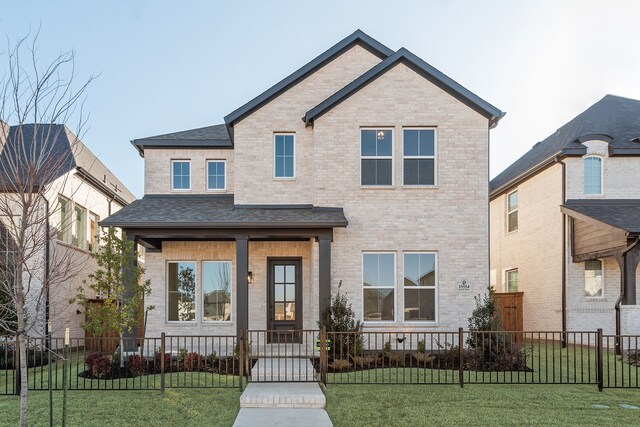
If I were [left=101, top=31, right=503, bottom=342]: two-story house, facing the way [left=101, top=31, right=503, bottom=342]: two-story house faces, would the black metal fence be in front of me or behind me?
in front

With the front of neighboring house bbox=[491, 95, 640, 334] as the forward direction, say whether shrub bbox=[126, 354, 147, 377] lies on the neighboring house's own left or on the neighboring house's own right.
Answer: on the neighboring house's own right

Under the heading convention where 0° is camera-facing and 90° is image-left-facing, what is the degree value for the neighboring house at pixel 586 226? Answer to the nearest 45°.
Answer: approximately 315°

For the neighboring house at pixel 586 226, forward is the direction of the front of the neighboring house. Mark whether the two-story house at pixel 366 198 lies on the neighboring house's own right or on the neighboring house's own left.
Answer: on the neighboring house's own right

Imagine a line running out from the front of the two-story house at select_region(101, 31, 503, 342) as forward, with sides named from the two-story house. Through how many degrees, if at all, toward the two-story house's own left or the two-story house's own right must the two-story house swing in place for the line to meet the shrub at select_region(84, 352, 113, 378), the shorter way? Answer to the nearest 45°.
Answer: approximately 45° to the two-story house's own right

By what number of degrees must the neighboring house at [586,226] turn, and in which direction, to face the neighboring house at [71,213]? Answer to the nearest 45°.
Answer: approximately 135° to its right

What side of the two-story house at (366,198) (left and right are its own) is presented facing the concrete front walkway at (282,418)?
front

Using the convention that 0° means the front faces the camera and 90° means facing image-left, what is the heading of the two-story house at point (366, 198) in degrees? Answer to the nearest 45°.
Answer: approximately 0°

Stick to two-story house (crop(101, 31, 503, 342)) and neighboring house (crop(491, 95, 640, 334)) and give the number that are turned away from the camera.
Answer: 0

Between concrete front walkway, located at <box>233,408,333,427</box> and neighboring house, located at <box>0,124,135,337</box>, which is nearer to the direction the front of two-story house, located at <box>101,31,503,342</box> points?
the concrete front walkway

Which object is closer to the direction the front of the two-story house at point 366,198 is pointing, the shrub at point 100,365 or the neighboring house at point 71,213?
the shrub
